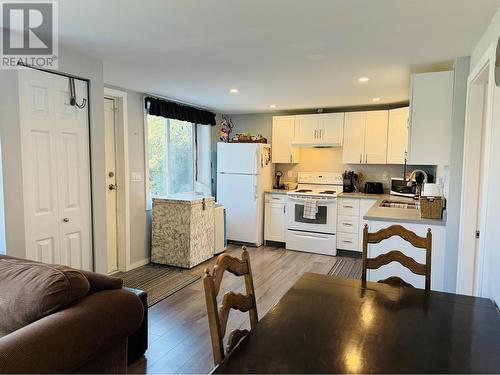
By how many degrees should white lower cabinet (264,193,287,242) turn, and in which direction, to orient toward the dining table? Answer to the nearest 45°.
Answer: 0° — it already faces it

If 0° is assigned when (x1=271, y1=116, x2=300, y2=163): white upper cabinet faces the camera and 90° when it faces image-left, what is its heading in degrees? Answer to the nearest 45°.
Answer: approximately 0°

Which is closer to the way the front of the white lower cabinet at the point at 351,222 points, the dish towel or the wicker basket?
the wicker basket

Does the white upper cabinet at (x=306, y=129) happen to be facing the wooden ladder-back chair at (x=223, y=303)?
yes

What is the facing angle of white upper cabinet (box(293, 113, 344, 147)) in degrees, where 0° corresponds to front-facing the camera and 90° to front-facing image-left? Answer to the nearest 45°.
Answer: approximately 0°

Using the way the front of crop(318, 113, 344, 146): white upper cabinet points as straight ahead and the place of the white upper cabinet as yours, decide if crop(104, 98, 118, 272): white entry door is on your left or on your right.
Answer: on your right
